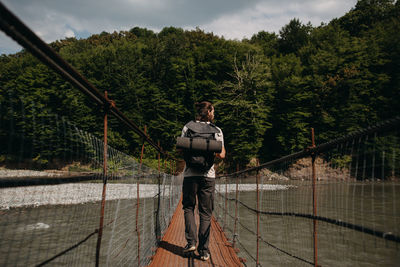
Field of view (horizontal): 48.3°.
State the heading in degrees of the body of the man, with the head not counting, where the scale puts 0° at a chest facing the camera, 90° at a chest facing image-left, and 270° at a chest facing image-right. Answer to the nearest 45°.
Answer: approximately 180°
